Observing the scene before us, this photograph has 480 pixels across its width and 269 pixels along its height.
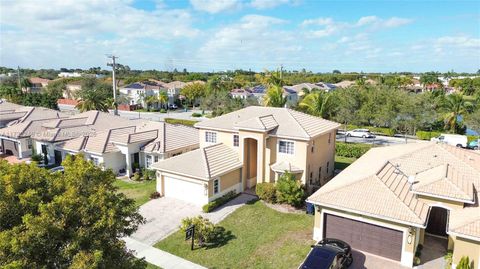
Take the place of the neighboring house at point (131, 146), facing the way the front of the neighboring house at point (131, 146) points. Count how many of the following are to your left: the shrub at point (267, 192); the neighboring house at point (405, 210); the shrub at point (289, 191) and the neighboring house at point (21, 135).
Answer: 3

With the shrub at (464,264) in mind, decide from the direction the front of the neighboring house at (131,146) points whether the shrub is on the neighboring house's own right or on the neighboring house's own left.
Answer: on the neighboring house's own left

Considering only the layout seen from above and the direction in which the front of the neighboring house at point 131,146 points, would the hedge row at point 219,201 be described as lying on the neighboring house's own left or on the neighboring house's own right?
on the neighboring house's own left

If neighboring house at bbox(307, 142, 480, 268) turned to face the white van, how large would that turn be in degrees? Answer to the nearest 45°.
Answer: approximately 135° to its right

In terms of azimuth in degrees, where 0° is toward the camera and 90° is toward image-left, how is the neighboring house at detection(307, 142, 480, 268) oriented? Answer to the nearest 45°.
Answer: approximately 45°

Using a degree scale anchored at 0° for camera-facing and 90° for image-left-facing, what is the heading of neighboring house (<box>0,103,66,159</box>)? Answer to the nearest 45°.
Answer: approximately 45°

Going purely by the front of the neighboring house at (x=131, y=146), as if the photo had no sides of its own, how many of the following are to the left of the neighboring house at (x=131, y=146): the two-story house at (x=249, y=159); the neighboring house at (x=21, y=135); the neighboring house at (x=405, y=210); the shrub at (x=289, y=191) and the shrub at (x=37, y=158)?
3

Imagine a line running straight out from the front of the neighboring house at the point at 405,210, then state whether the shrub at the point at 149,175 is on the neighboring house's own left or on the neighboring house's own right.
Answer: on the neighboring house's own right

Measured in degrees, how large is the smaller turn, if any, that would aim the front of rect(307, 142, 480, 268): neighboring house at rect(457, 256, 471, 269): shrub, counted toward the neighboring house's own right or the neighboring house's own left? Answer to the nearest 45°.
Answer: approximately 90° to the neighboring house's own left

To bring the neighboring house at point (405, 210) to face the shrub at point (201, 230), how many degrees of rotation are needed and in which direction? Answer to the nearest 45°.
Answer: approximately 45° to its right
